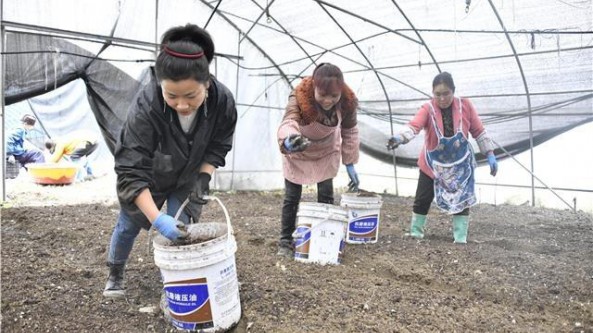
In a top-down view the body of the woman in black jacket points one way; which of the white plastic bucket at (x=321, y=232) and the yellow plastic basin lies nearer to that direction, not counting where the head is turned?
the white plastic bucket

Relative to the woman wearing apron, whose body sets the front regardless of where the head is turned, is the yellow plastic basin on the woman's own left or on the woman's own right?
on the woman's own right

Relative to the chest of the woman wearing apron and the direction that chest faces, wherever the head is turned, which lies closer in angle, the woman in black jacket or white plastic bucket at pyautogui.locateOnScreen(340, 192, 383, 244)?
the woman in black jacket

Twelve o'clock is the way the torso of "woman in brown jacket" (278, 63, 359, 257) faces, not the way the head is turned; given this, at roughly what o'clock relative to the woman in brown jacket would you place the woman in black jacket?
The woman in black jacket is roughly at 1 o'clock from the woman in brown jacket.

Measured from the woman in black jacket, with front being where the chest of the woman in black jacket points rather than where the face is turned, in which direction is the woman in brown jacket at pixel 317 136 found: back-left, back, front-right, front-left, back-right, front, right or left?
left

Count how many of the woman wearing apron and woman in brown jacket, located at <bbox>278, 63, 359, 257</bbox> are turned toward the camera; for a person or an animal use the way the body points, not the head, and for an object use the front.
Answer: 2

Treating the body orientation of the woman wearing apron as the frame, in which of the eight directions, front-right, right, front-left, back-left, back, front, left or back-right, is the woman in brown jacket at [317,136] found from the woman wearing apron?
front-right

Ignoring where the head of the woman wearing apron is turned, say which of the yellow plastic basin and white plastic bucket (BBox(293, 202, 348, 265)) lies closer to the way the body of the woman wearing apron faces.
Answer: the white plastic bucket

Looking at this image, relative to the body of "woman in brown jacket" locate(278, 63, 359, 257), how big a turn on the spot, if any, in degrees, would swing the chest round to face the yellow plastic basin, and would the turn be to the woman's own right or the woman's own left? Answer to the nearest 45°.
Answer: approximately 135° to the woman's own right
